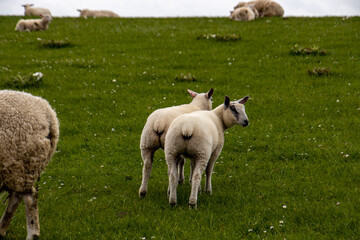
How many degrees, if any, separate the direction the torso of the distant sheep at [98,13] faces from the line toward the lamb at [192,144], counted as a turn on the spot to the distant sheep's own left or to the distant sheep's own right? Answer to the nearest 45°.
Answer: approximately 90° to the distant sheep's own left

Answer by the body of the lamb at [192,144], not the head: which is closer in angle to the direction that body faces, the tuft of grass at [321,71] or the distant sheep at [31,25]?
the tuft of grass

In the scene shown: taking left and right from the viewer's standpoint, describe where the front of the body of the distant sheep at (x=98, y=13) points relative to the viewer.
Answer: facing to the left of the viewer

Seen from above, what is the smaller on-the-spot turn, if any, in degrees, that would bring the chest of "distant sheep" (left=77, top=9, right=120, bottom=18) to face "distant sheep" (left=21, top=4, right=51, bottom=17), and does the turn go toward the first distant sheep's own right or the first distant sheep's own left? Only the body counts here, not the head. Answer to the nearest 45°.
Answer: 0° — it already faces it

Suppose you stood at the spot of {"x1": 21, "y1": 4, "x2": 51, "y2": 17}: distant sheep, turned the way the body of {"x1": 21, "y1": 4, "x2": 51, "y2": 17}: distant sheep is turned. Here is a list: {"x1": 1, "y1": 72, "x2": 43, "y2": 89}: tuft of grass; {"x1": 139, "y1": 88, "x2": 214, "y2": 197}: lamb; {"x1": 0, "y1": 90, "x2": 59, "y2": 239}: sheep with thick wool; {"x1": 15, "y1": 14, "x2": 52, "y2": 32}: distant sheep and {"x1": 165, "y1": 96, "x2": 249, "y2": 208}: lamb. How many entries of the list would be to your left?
5

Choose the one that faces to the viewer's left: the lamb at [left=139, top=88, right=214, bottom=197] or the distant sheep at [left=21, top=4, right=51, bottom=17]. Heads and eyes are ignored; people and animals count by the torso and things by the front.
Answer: the distant sheep

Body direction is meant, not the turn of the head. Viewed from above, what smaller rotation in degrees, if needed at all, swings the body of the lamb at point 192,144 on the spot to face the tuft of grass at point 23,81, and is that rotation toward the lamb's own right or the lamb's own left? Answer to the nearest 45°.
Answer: approximately 90° to the lamb's own left

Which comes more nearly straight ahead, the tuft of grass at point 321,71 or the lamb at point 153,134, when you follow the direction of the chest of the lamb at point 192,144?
the tuft of grass

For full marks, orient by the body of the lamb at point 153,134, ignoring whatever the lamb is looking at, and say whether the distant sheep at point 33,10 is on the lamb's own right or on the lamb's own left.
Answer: on the lamb's own left

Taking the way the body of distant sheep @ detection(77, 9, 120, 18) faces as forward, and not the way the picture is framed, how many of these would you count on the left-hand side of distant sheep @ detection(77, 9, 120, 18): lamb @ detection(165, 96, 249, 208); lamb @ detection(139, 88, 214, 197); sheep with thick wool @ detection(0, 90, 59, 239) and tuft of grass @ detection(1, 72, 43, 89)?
4

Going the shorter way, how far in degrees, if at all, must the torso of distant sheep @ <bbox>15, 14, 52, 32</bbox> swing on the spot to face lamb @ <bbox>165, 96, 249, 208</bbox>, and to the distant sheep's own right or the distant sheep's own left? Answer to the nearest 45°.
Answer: approximately 90° to the distant sheep's own right

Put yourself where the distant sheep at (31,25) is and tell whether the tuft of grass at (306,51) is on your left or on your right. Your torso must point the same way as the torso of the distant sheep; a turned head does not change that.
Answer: on your right
